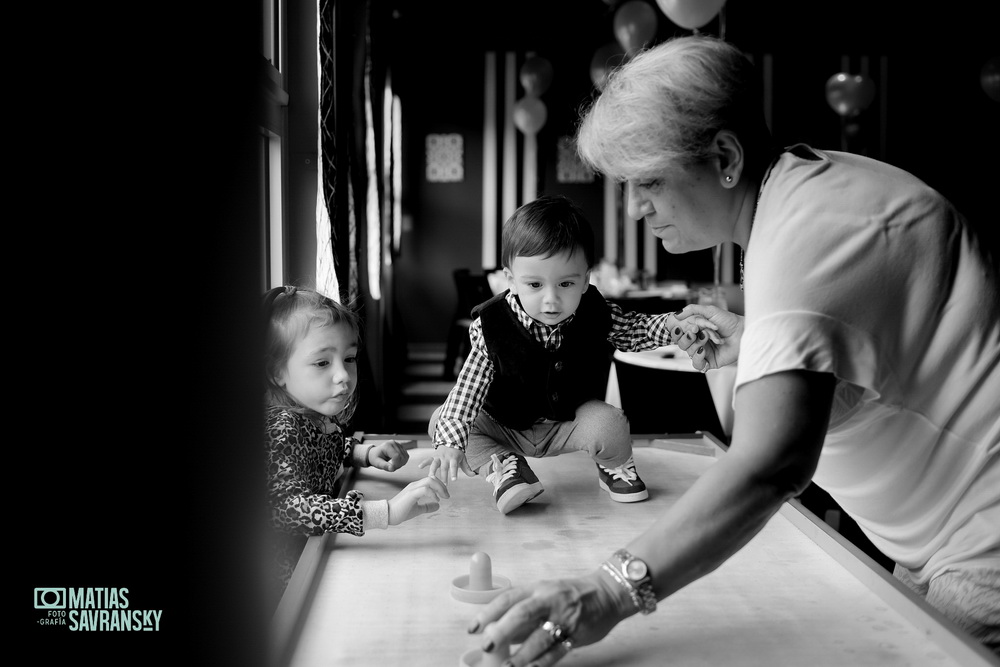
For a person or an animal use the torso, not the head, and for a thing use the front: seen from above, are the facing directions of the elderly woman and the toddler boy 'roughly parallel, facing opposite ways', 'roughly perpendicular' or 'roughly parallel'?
roughly perpendicular

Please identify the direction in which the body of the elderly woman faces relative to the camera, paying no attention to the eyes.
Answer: to the viewer's left

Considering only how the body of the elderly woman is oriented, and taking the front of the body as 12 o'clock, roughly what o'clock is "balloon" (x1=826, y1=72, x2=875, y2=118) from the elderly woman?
The balloon is roughly at 3 o'clock from the elderly woman.

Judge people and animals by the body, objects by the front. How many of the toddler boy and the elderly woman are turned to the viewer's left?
1

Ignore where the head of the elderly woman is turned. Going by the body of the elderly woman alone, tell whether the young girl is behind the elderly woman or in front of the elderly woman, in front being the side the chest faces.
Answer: in front

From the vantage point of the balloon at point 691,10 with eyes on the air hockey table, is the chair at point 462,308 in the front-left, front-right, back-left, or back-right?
back-right

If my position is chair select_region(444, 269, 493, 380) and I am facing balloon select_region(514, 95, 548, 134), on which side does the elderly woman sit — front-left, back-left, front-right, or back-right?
back-right

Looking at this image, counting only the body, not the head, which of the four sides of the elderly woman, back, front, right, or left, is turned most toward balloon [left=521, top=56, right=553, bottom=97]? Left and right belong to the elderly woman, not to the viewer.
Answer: right

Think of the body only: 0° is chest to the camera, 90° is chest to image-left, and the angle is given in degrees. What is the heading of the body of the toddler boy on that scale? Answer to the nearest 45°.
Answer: approximately 0°

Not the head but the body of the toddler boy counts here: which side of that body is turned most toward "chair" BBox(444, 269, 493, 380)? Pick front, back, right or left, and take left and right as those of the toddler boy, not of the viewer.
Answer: back
